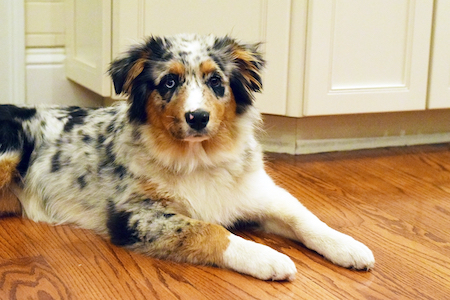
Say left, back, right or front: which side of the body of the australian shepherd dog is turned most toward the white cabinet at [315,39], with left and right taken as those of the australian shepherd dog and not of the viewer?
left

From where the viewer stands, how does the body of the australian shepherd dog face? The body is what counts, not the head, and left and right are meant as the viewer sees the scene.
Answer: facing the viewer and to the right of the viewer

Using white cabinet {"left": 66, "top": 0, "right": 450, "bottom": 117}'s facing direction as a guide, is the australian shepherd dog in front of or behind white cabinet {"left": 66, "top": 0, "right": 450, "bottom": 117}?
in front

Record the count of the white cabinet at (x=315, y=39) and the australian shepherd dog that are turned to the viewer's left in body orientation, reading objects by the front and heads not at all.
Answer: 0
